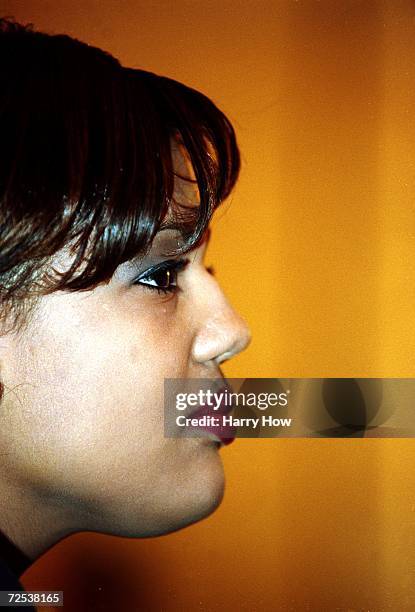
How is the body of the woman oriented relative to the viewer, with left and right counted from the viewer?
facing to the right of the viewer

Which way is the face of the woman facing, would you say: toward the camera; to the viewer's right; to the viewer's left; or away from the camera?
to the viewer's right
